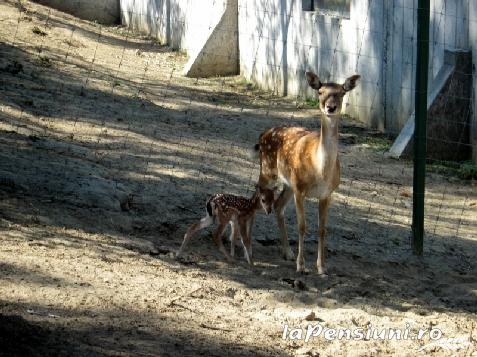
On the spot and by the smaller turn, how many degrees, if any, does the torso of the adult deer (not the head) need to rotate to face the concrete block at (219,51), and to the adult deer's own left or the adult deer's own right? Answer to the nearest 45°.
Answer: approximately 135° to the adult deer's own left

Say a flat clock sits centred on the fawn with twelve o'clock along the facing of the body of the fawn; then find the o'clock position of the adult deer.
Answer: The adult deer is roughly at 12 o'clock from the fawn.

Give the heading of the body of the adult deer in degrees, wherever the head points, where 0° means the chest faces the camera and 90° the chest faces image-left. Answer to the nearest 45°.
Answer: approximately 315°

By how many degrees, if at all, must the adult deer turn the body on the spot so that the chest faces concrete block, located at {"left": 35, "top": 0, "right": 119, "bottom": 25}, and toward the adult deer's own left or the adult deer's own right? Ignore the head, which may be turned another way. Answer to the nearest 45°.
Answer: approximately 135° to the adult deer's own left

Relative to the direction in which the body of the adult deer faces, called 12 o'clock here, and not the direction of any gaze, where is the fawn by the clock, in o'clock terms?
The fawn is roughly at 4 o'clock from the adult deer.

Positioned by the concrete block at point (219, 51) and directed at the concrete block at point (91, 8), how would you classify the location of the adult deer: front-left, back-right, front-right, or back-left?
back-left

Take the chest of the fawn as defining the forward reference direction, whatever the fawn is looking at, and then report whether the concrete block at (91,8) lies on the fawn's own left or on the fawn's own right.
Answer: on the fawn's own left

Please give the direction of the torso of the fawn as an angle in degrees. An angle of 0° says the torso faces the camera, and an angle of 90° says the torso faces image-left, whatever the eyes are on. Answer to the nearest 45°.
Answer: approximately 270°

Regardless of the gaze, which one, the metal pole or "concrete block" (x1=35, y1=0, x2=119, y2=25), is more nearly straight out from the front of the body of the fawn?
the metal pole

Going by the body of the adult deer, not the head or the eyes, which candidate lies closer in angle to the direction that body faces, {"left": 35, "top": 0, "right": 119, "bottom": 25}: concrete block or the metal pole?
the metal pole
